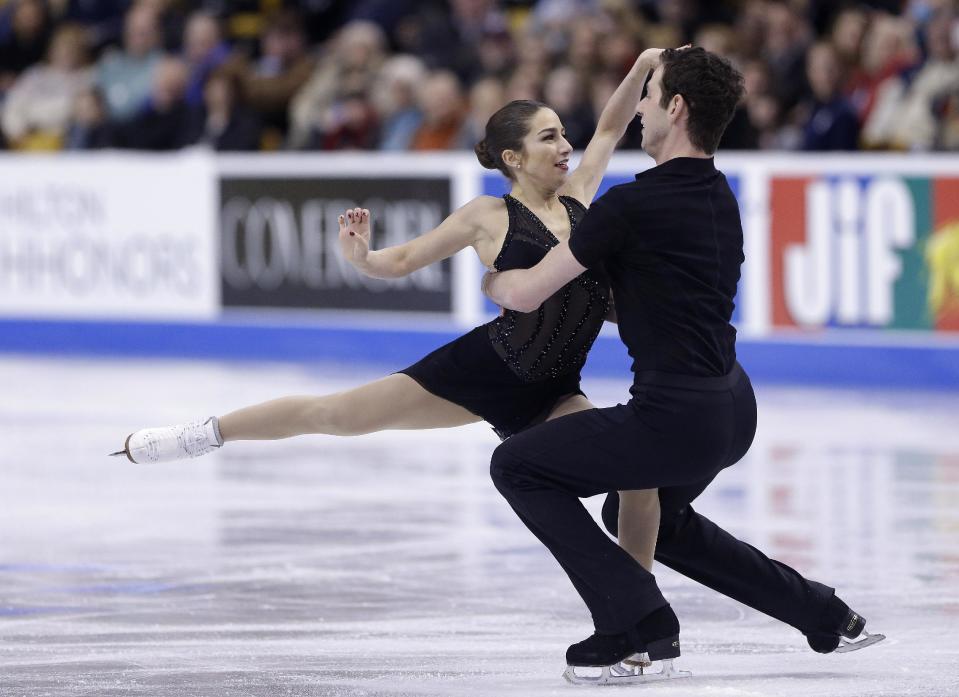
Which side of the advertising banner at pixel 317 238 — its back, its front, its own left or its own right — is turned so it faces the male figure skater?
front

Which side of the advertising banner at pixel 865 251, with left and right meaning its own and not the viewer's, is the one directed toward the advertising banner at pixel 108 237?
right

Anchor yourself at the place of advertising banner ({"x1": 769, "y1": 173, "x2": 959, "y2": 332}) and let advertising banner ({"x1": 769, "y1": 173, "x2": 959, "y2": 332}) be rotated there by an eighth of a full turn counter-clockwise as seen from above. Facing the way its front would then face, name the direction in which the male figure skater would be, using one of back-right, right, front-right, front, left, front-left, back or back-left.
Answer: front-right

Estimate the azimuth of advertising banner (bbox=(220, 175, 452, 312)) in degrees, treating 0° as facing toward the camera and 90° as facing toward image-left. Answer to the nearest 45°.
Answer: approximately 0°

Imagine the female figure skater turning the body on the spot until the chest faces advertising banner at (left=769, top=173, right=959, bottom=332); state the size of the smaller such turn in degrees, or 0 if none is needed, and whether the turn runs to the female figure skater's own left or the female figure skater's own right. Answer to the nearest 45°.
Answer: approximately 90° to the female figure skater's own left

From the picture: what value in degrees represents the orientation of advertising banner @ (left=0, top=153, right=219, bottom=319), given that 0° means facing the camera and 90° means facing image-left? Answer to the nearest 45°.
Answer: approximately 0°

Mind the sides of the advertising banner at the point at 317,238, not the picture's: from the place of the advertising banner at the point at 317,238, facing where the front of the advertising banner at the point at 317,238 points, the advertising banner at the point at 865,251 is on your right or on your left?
on your left

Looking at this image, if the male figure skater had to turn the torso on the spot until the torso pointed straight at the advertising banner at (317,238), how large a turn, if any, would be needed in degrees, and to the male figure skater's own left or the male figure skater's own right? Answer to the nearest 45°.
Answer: approximately 45° to the male figure skater's own right

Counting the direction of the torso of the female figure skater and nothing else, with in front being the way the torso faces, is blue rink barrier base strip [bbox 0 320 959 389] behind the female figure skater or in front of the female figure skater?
behind

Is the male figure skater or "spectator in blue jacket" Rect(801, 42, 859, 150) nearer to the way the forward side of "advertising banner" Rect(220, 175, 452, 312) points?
the male figure skater

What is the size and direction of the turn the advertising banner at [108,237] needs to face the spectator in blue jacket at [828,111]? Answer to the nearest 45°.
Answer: approximately 45° to its left

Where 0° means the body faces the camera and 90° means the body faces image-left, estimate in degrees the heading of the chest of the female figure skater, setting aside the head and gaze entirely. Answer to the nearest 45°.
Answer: approximately 315°
